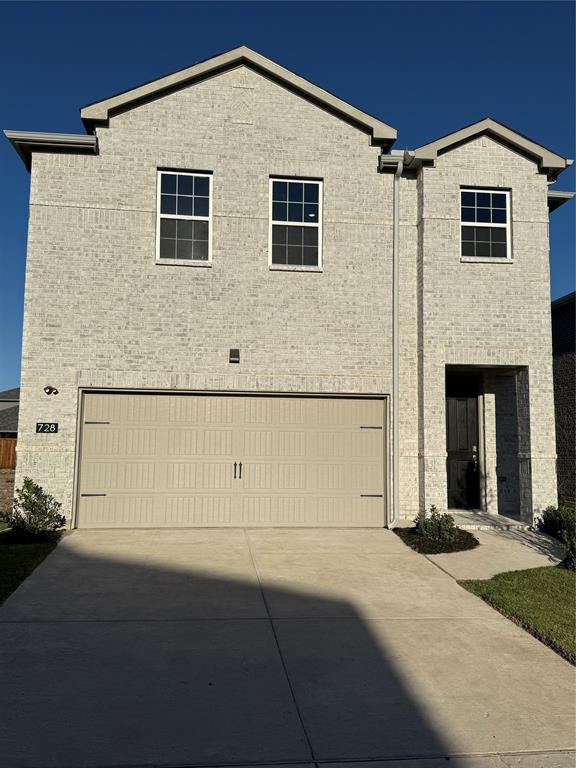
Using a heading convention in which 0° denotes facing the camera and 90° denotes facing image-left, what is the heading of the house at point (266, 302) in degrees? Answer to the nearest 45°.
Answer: approximately 0°

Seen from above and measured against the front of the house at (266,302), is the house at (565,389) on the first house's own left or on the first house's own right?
on the first house's own left

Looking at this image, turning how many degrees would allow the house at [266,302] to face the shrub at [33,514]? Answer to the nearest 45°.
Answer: approximately 90° to its right

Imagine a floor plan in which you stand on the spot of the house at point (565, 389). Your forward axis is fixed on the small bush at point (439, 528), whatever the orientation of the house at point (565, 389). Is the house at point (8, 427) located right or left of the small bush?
right

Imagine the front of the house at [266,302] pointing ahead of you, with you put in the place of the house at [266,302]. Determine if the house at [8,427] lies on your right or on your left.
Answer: on your right

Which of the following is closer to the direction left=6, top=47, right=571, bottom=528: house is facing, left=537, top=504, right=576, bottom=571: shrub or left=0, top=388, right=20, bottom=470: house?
the shrub

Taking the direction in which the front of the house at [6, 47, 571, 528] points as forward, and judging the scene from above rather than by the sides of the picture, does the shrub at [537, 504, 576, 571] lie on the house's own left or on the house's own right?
on the house's own left
